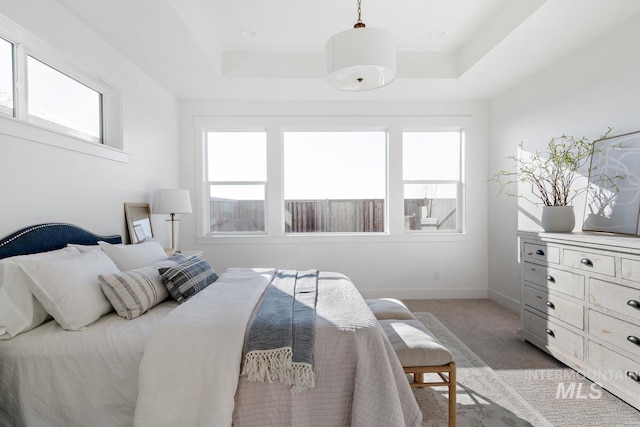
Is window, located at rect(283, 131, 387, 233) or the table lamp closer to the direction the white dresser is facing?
the table lamp

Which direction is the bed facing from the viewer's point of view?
to the viewer's right

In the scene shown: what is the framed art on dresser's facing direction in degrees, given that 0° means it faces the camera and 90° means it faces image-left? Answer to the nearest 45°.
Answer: approximately 45°

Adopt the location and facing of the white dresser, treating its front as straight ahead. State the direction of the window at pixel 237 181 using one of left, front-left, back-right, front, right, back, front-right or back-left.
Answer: front-right

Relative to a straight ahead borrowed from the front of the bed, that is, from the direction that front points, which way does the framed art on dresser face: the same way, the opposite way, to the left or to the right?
the opposite way

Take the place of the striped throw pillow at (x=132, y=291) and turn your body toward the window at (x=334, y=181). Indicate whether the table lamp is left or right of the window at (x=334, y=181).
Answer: left

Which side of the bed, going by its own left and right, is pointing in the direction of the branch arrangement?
front

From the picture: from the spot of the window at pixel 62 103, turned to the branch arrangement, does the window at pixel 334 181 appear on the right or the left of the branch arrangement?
left

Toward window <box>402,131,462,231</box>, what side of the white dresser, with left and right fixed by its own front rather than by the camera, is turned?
right

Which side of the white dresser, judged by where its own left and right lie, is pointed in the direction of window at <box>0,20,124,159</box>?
front

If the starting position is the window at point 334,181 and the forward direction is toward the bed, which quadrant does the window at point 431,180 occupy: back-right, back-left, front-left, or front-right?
back-left

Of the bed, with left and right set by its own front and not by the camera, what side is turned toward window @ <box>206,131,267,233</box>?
left
